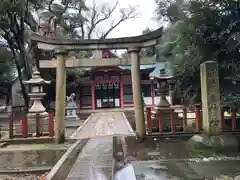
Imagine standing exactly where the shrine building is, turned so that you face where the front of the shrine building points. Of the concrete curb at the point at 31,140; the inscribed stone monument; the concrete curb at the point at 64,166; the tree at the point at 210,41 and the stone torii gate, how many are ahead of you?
5

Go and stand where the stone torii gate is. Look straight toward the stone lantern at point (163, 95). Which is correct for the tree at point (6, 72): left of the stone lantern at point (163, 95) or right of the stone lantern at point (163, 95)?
left

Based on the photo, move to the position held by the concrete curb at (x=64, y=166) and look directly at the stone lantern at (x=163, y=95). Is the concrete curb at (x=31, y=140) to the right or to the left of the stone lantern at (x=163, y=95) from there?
left

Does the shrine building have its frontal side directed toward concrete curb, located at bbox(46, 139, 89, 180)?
yes

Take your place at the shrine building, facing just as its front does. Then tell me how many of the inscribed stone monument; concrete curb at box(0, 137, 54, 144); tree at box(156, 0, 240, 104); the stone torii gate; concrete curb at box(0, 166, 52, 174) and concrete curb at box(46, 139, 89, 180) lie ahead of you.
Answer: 6

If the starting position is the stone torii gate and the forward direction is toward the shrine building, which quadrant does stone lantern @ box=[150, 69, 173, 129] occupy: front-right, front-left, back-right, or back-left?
front-right

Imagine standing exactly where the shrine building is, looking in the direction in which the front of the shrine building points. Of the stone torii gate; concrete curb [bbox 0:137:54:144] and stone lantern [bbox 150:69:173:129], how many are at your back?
0

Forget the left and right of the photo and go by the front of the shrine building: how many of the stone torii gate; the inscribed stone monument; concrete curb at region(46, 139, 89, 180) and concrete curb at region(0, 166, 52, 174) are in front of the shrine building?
4

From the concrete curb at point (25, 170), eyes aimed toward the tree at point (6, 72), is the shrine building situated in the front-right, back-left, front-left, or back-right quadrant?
front-right

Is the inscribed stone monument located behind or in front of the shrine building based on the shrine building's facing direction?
in front

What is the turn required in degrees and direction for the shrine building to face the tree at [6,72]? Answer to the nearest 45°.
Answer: approximately 90° to its right

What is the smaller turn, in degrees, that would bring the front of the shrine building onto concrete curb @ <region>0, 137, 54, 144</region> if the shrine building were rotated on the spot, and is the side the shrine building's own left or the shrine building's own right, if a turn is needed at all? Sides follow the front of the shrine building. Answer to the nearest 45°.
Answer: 0° — it already faces it

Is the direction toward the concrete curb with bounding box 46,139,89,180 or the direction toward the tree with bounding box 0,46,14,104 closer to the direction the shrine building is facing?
the concrete curb

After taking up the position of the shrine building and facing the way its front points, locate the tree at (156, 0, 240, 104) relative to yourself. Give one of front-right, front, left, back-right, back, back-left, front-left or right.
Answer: front

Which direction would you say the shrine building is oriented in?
toward the camera

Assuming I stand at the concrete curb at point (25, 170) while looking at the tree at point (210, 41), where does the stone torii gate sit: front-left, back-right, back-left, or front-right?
front-left

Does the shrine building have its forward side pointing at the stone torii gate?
yes

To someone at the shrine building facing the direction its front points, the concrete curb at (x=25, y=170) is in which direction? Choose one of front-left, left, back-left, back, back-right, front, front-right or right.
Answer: front

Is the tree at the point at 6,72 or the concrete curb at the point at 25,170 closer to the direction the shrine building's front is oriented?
the concrete curb
